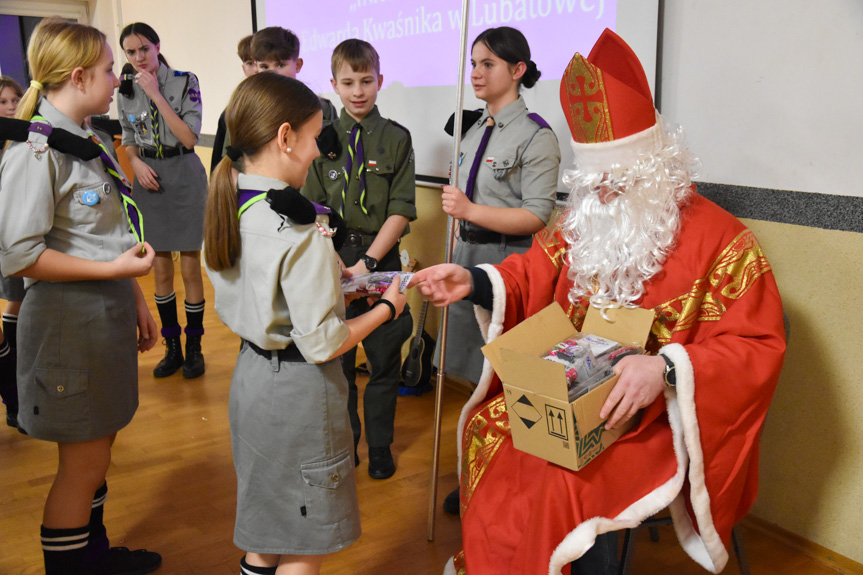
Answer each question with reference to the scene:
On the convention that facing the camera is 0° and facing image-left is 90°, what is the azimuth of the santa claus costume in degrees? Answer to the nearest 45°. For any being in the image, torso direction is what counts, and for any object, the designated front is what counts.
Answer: approximately 45°

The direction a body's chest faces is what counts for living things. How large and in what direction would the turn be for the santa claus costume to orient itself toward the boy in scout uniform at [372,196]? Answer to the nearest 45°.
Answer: approximately 90° to its right

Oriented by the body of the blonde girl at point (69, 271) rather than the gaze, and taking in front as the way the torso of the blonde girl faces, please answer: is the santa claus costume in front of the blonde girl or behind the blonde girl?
in front

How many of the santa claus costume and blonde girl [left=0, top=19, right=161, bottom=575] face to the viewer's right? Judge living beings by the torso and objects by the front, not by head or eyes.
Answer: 1

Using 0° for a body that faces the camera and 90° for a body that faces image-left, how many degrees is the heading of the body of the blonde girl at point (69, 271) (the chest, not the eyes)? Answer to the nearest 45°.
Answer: approximately 270°

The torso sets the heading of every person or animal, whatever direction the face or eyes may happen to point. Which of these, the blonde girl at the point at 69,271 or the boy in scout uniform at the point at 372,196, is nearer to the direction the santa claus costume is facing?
the blonde girl

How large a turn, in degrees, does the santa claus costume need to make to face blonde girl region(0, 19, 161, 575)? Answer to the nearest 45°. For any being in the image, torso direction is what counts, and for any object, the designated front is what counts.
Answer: approximately 45° to its right

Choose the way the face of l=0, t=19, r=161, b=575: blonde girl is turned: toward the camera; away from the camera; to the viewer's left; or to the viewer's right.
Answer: to the viewer's right

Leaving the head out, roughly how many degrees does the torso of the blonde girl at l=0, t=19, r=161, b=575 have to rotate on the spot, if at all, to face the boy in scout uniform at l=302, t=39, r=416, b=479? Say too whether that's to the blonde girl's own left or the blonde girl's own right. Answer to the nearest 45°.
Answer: approximately 45° to the blonde girl's own left

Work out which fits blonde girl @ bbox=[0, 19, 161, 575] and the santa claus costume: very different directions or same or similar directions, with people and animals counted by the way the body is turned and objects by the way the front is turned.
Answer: very different directions

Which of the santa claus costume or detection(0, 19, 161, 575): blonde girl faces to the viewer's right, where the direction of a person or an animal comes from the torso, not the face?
the blonde girl
